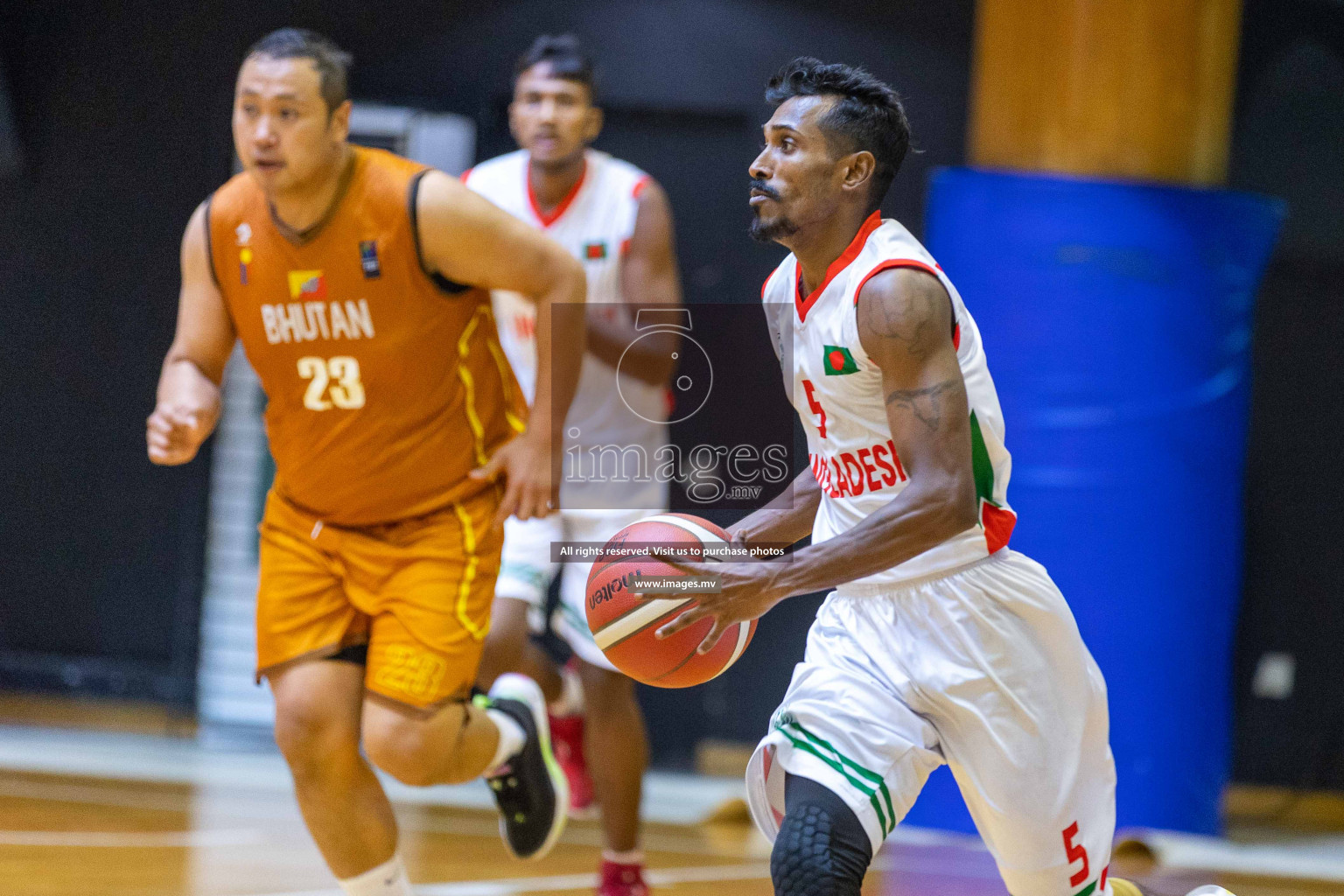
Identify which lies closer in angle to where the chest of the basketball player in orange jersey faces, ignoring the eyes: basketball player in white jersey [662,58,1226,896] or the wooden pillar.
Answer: the basketball player in white jersey

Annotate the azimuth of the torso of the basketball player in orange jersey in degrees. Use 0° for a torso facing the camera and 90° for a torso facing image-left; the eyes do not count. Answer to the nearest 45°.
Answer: approximately 45°

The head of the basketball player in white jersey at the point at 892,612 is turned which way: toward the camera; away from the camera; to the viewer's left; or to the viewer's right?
to the viewer's left

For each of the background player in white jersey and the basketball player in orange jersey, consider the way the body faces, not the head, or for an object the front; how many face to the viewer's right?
0

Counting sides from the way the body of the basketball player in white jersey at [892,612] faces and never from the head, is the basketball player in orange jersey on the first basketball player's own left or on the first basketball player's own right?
on the first basketball player's own right

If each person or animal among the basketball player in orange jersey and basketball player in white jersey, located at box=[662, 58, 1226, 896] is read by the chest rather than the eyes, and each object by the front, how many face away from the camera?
0

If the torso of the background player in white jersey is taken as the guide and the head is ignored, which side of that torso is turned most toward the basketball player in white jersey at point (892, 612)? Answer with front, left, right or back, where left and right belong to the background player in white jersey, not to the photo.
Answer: front

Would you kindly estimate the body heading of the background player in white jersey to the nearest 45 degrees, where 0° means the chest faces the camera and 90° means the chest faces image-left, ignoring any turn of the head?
approximately 0°

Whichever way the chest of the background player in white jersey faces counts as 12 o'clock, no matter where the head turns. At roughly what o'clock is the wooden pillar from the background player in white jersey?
The wooden pillar is roughly at 8 o'clock from the background player in white jersey.

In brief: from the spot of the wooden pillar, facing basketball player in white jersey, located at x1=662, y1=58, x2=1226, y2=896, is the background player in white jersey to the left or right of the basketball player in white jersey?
right

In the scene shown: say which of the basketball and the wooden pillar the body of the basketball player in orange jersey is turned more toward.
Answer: the basketball
